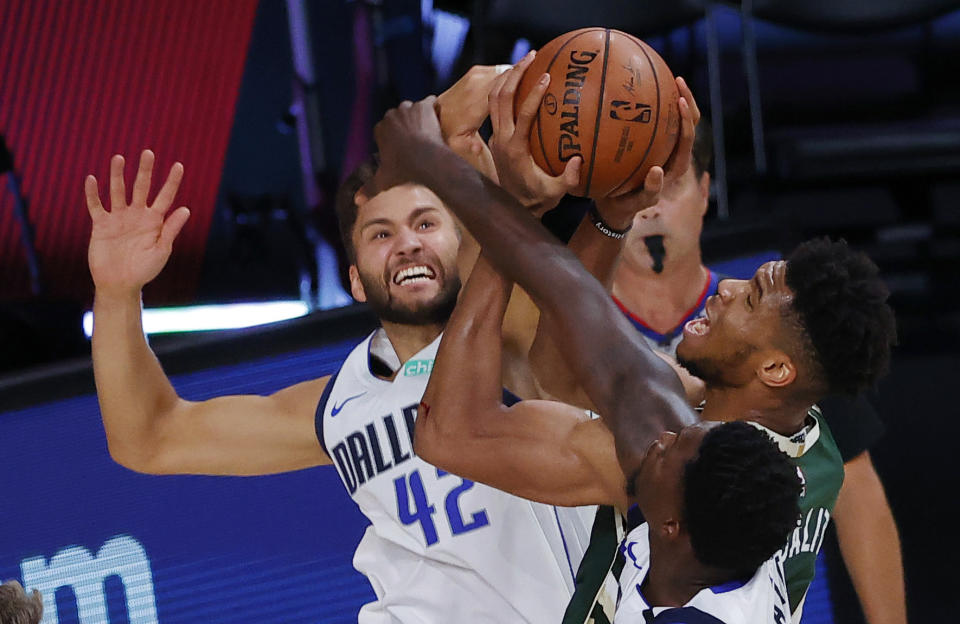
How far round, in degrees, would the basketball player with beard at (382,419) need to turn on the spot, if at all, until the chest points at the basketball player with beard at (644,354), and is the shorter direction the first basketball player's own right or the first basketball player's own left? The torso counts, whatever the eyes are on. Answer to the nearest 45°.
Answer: approximately 45° to the first basketball player's own left

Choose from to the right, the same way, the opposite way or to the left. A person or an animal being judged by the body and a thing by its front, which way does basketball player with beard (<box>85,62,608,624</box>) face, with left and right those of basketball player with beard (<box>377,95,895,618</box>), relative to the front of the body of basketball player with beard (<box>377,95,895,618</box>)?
to the left

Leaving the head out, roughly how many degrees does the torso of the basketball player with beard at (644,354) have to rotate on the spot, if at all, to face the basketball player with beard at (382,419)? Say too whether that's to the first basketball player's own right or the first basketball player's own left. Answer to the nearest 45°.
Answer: approximately 45° to the first basketball player's own right

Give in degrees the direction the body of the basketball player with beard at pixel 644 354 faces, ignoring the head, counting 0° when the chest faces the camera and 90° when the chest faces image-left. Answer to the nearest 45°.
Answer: approximately 90°

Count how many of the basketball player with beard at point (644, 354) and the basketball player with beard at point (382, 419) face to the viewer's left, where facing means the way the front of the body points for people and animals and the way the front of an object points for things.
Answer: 1
